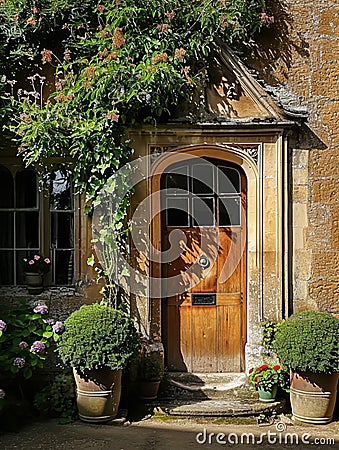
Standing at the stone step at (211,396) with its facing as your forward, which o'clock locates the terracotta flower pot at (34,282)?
The terracotta flower pot is roughly at 3 o'clock from the stone step.

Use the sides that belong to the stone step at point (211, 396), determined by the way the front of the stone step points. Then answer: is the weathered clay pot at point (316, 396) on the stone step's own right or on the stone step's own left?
on the stone step's own left

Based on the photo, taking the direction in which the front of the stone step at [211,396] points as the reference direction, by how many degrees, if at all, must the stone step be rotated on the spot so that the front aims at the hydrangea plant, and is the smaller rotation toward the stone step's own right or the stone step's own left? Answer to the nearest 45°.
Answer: approximately 90° to the stone step's own right

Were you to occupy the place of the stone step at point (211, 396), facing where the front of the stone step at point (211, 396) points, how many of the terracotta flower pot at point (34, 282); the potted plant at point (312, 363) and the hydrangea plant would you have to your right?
2

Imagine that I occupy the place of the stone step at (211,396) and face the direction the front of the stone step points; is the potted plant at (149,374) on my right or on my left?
on my right

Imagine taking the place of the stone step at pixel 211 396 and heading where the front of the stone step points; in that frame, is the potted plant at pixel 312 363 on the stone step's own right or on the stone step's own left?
on the stone step's own left

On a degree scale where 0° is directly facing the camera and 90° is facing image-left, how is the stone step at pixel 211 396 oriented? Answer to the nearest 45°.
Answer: approximately 0°

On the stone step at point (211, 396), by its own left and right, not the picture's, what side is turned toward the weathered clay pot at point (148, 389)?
right

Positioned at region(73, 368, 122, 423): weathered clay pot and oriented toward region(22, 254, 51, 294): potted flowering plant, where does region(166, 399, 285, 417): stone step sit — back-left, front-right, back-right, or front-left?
back-right

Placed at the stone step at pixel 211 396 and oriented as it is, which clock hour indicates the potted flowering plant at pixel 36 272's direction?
The potted flowering plant is roughly at 3 o'clock from the stone step.
